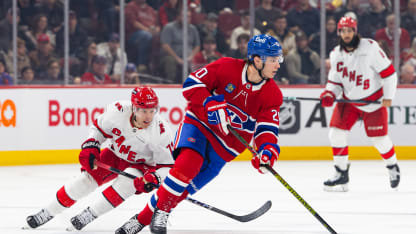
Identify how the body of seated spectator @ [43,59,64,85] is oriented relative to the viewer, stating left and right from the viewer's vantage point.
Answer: facing the viewer

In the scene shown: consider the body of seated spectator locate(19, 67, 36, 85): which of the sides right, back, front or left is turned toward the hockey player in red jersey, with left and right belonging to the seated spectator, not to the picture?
front

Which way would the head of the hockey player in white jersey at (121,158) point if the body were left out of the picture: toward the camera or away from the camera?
toward the camera

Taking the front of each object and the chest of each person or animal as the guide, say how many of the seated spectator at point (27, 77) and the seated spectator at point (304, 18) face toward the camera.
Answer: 2

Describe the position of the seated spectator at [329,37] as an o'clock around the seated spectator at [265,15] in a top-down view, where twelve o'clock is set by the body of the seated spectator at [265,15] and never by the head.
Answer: the seated spectator at [329,37] is roughly at 9 o'clock from the seated spectator at [265,15].

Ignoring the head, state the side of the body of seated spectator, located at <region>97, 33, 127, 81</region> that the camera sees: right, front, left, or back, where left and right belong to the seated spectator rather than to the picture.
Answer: front

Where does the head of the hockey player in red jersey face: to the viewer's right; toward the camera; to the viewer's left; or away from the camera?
to the viewer's right

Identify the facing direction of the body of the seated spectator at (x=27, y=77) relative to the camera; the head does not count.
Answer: toward the camera

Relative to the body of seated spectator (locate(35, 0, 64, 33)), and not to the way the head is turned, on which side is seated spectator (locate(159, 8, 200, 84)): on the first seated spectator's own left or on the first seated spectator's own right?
on the first seated spectator's own left

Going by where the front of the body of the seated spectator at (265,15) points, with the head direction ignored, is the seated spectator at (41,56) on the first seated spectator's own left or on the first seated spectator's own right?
on the first seated spectator's own right

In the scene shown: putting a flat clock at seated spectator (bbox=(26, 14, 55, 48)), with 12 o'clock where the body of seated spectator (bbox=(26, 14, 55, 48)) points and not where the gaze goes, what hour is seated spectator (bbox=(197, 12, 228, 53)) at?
seated spectator (bbox=(197, 12, 228, 53)) is roughly at 9 o'clock from seated spectator (bbox=(26, 14, 55, 48)).

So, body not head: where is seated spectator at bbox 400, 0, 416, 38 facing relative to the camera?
toward the camera

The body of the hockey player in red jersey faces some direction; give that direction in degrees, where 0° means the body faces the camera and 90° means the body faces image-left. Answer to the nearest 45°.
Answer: approximately 315°

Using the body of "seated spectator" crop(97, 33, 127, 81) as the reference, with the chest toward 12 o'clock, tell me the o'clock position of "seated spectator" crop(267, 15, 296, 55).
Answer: "seated spectator" crop(267, 15, 296, 55) is roughly at 9 o'clock from "seated spectator" crop(97, 33, 127, 81).
